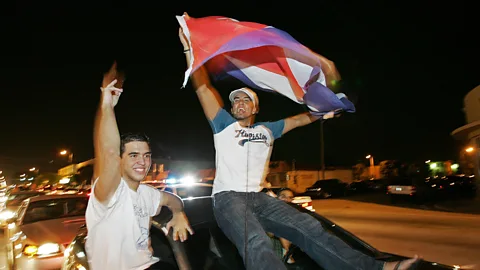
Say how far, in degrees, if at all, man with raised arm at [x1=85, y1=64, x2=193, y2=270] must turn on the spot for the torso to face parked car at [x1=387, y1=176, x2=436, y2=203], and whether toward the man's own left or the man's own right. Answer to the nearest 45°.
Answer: approximately 90° to the man's own left

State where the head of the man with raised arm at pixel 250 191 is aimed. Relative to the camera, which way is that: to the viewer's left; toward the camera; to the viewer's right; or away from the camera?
toward the camera

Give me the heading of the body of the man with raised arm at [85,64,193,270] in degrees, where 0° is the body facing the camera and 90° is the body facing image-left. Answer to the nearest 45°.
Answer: approximately 315°

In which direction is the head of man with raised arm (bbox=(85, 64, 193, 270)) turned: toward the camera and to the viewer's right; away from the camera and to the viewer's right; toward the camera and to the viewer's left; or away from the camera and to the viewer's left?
toward the camera and to the viewer's right
